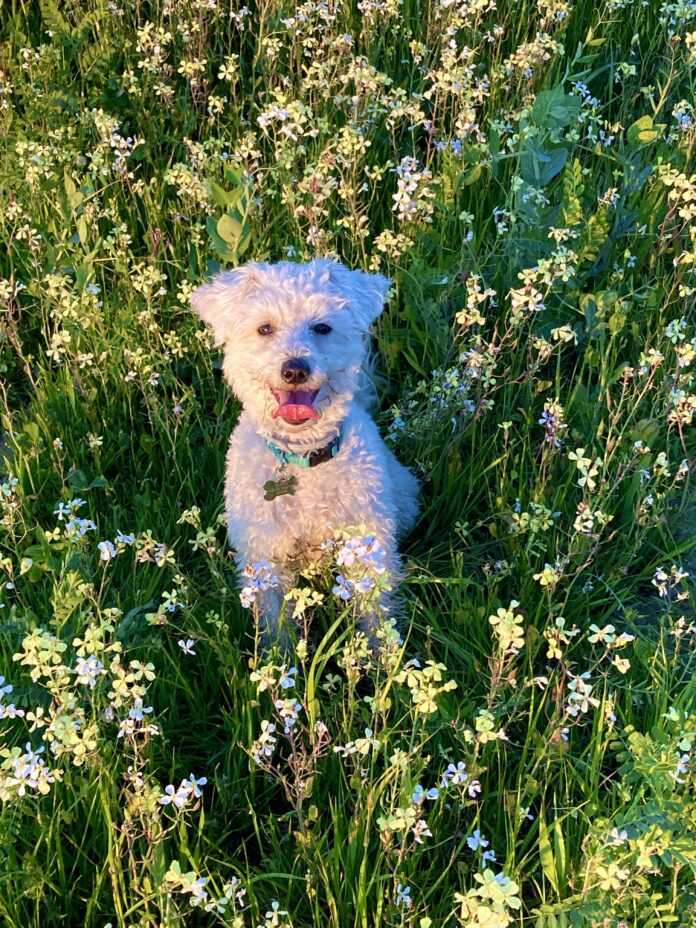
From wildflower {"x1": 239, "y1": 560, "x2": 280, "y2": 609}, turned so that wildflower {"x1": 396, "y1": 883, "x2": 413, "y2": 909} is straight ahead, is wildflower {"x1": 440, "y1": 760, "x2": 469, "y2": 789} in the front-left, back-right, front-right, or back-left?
front-left

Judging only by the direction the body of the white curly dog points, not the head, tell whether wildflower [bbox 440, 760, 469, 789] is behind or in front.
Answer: in front

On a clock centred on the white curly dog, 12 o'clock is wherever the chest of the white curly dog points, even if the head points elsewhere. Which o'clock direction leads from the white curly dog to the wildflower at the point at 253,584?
The wildflower is roughly at 12 o'clock from the white curly dog.

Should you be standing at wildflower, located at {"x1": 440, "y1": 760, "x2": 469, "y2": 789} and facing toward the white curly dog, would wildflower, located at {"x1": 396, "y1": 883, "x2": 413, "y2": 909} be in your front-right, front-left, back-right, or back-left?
back-left

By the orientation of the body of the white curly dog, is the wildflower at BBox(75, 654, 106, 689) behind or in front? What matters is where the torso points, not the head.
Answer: in front

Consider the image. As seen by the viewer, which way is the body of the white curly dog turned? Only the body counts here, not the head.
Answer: toward the camera

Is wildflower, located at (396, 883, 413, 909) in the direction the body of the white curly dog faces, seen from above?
yes
